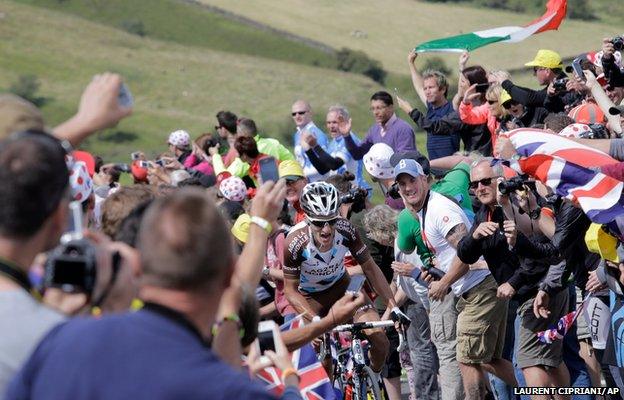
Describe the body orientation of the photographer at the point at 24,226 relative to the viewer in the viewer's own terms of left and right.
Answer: facing away from the viewer and to the right of the viewer

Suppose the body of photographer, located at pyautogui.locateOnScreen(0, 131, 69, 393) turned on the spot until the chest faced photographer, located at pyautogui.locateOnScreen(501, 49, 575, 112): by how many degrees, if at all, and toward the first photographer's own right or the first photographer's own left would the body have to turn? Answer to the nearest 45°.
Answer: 0° — they already face them

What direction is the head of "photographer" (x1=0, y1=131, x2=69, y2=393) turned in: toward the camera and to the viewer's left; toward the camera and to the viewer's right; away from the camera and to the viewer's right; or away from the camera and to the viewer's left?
away from the camera and to the viewer's right
